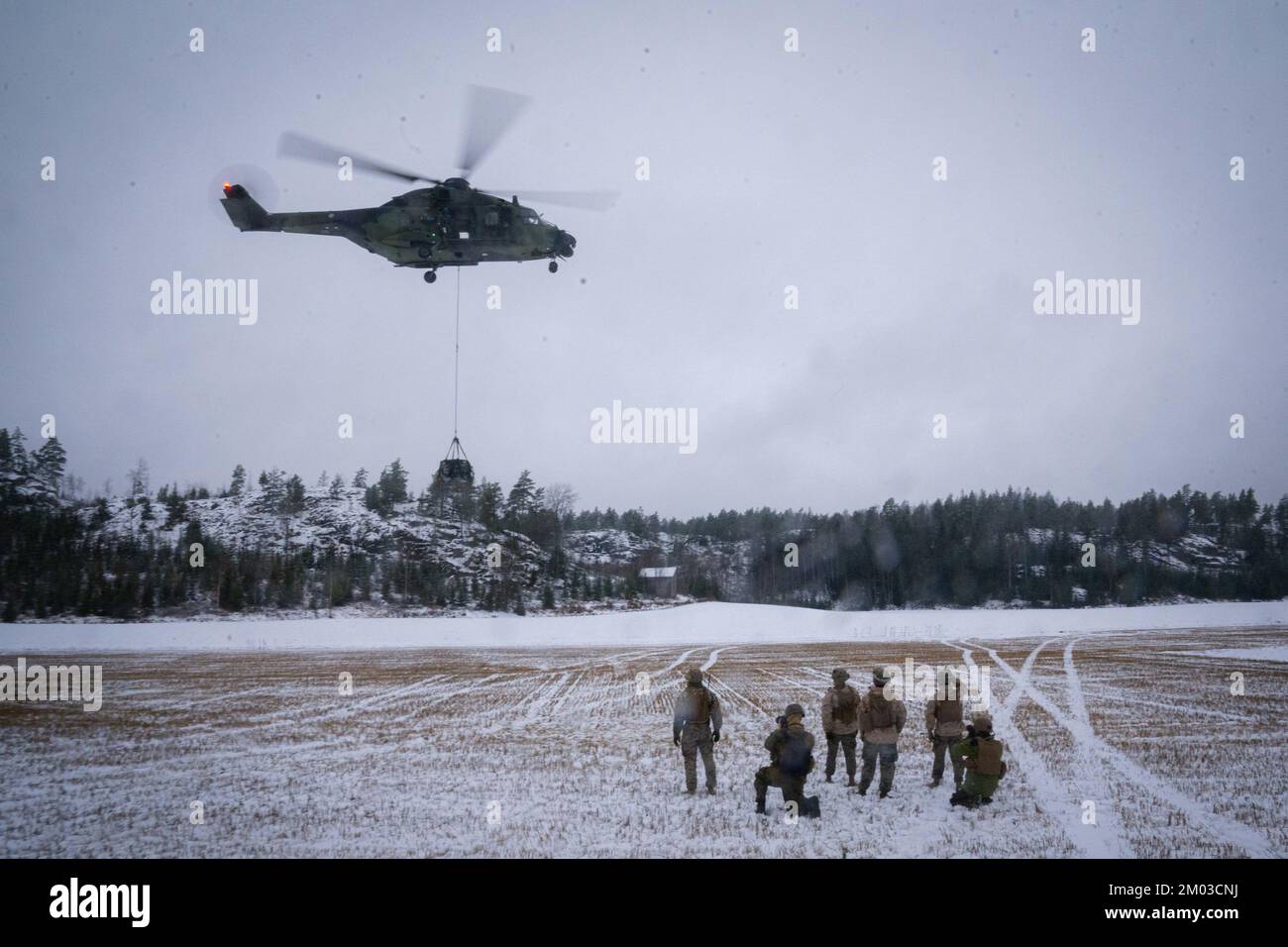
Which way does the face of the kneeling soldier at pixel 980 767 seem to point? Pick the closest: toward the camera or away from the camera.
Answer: away from the camera

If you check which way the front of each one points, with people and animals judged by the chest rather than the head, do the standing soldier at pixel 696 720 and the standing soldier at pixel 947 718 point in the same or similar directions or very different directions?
same or similar directions

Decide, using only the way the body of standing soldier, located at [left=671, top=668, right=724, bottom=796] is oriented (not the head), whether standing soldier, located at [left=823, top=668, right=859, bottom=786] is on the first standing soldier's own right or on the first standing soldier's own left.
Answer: on the first standing soldier's own right

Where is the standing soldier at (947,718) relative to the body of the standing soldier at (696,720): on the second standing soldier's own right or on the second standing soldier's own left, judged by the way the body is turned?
on the second standing soldier's own right

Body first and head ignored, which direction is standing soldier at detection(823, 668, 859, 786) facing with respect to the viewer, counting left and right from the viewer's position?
facing away from the viewer

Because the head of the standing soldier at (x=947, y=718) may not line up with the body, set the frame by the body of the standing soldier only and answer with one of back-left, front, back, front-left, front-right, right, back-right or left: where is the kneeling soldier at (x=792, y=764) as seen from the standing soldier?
back-left

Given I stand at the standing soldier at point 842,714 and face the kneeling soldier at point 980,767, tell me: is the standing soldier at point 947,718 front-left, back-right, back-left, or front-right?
front-left

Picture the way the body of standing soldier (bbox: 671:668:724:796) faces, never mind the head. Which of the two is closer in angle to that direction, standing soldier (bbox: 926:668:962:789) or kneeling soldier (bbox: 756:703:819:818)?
the standing soldier

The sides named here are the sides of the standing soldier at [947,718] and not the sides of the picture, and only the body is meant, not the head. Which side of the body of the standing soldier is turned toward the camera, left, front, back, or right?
back

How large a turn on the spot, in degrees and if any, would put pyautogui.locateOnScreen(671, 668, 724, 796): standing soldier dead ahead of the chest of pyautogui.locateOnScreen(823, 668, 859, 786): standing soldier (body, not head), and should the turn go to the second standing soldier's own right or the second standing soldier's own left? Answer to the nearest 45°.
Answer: approximately 135° to the second standing soldier's own left

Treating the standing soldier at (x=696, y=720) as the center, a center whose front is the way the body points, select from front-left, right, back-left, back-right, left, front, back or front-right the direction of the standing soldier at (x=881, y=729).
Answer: right

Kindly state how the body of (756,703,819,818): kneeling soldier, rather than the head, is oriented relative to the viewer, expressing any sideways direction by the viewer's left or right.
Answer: facing away from the viewer and to the left of the viewer

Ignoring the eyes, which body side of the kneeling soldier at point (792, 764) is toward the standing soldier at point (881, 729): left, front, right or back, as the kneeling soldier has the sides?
right

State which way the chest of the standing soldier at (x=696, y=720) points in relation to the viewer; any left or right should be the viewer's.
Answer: facing away from the viewer

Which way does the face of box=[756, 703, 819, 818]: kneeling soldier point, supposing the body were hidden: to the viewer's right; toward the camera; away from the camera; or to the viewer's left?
away from the camera
